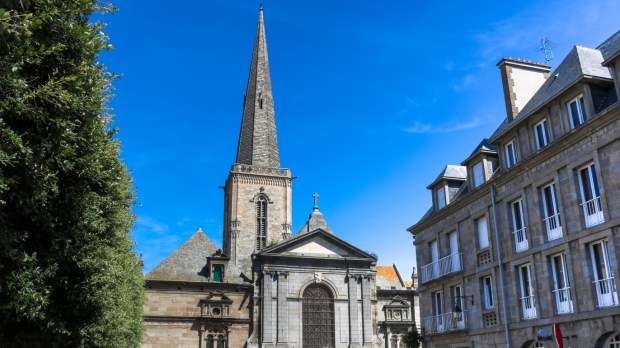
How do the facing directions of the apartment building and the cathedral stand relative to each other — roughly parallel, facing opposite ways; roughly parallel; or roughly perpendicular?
roughly perpendicular

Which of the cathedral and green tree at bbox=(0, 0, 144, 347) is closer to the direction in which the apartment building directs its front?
the green tree

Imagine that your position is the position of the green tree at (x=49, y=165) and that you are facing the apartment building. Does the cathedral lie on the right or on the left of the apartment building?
left

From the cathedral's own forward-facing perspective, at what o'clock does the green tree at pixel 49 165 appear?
The green tree is roughly at 12 o'clock from the cathedral.

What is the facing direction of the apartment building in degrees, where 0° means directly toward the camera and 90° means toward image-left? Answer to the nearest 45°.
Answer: approximately 45°
